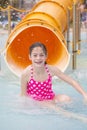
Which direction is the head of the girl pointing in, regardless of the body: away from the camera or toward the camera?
toward the camera

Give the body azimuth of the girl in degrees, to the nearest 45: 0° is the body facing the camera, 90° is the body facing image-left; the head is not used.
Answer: approximately 0°

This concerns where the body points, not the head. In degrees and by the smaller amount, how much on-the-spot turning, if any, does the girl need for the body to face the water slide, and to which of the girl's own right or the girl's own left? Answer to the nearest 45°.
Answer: approximately 180°
